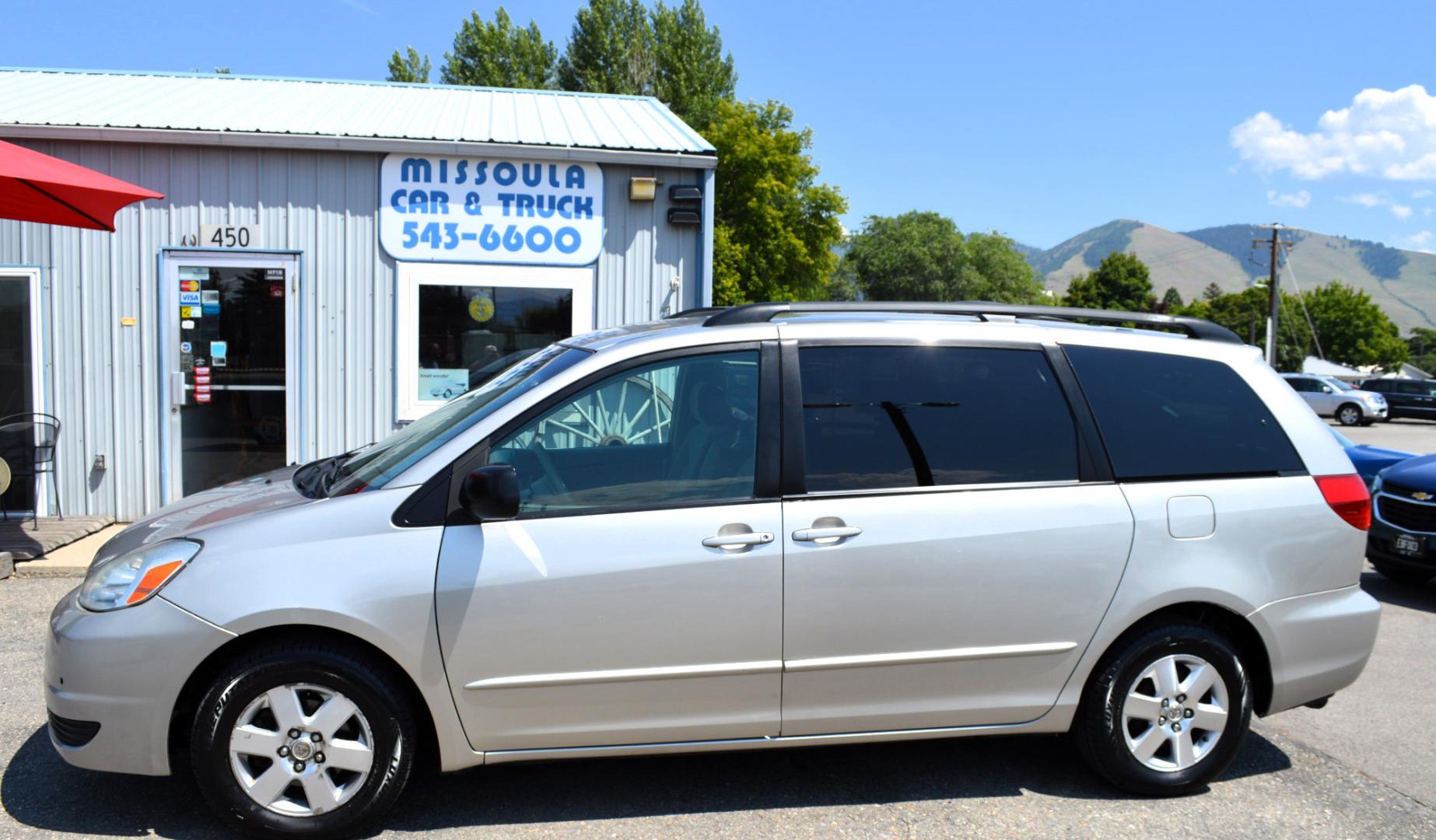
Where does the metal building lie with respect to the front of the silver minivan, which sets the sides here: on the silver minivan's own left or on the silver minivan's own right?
on the silver minivan's own right

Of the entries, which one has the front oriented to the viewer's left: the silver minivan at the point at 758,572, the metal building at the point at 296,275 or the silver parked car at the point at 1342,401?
the silver minivan

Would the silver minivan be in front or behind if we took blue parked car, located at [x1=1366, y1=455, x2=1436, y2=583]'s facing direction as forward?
in front

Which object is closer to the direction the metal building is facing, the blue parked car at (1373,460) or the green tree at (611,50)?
the blue parked car

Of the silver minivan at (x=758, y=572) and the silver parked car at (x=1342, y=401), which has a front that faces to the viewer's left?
the silver minivan

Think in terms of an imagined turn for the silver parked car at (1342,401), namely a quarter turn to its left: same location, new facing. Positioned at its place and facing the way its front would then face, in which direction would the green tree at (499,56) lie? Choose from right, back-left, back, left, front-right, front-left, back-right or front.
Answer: back-left

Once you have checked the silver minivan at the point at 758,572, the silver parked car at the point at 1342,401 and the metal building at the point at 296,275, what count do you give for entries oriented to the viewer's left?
1

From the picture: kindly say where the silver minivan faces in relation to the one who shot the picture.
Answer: facing to the left of the viewer

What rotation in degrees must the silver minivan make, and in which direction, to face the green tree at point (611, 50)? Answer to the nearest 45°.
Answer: approximately 90° to its right

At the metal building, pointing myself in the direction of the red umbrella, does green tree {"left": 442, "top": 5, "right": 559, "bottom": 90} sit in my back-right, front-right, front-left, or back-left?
back-right

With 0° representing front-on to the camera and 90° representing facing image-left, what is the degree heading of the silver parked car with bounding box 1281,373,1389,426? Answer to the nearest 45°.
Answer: approximately 315°

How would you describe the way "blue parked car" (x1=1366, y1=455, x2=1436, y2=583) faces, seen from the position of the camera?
facing the viewer and to the left of the viewer

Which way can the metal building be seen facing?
toward the camera

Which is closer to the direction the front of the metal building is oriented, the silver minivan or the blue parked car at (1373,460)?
the silver minivan
